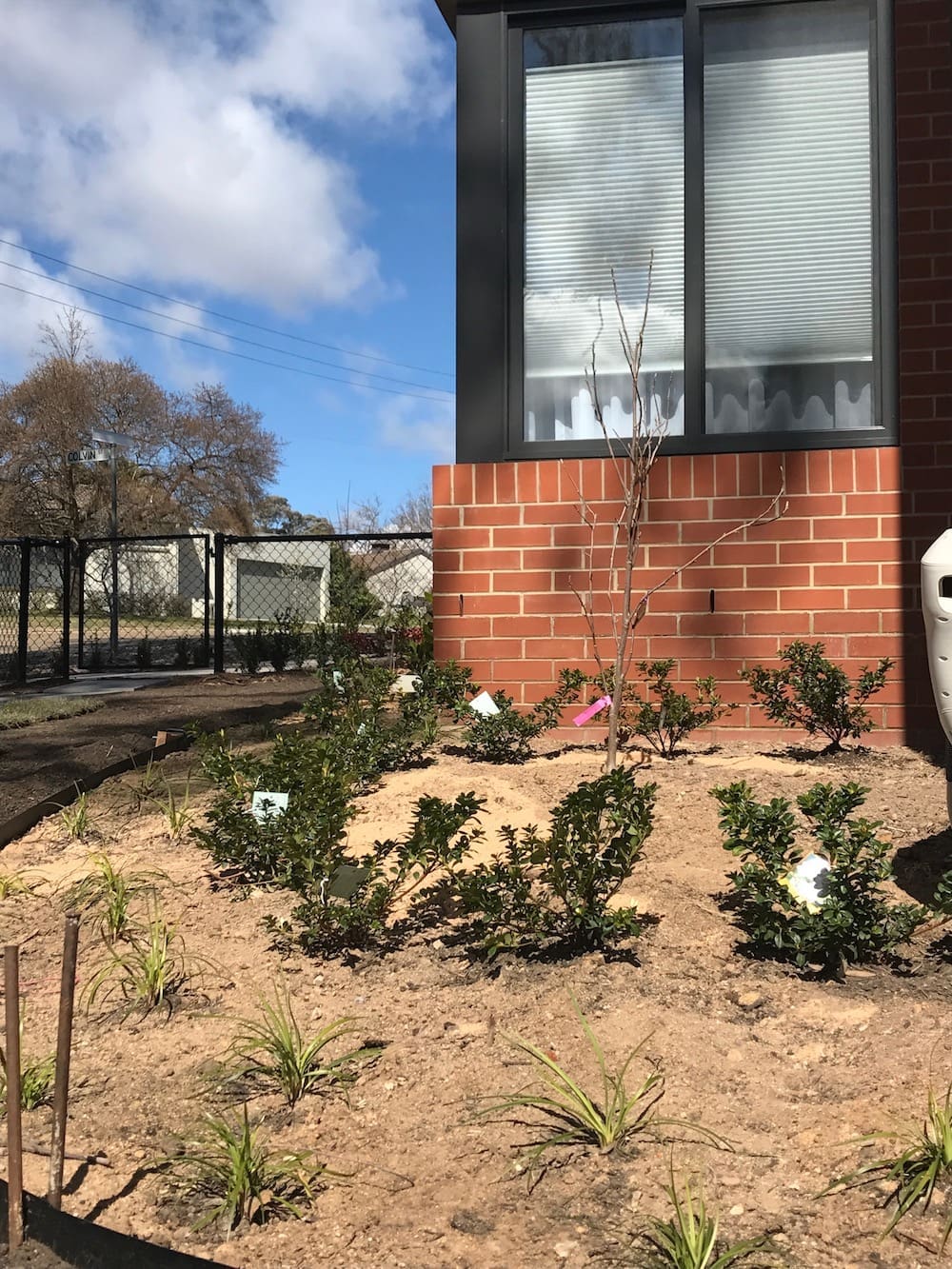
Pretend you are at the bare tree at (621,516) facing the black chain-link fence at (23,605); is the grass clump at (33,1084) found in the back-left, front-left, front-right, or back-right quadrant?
back-left

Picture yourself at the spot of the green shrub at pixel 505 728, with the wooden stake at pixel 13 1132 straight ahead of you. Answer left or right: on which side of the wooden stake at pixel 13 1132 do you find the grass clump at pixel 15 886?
right

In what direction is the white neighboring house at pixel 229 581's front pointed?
toward the camera

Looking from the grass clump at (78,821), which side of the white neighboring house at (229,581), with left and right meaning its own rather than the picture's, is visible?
front

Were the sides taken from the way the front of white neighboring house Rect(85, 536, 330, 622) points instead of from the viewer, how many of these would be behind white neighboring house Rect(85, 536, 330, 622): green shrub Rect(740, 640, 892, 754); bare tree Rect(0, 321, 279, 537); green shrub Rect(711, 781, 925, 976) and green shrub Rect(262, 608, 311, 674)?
1

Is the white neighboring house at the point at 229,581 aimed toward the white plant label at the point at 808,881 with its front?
yes

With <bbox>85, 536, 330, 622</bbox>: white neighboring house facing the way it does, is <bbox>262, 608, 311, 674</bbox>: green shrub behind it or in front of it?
in front

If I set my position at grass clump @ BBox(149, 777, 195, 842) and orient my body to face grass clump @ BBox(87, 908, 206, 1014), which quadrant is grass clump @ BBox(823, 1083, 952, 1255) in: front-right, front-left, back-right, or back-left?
front-left

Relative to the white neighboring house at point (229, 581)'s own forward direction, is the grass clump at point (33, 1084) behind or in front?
in front

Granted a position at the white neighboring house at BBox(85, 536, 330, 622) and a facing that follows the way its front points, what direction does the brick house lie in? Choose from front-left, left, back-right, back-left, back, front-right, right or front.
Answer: front

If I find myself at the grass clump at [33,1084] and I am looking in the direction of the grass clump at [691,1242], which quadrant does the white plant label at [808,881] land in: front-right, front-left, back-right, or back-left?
front-left

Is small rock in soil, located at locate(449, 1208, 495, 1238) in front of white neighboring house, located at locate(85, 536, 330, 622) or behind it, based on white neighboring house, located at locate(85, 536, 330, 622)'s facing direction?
in front

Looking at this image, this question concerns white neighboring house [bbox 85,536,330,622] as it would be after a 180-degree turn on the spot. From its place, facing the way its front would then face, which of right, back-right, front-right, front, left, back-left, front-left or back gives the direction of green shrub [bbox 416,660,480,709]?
back

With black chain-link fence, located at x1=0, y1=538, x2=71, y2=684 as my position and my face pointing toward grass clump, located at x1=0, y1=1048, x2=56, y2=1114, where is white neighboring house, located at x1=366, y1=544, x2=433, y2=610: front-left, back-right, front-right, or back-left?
back-left

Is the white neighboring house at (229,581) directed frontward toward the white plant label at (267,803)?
yes

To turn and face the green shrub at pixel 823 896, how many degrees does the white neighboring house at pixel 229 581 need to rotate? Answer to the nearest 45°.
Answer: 0° — it already faces it

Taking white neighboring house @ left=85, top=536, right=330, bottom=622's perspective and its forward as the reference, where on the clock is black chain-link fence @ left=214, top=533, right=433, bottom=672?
The black chain-link fence is roughly at 12 o'clock from the white neighboring house.

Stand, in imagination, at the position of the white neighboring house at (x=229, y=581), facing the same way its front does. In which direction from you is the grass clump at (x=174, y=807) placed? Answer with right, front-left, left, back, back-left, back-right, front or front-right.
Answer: front

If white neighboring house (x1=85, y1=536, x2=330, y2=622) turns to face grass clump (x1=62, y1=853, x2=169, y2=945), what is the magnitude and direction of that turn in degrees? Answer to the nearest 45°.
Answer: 0° — it already faces it

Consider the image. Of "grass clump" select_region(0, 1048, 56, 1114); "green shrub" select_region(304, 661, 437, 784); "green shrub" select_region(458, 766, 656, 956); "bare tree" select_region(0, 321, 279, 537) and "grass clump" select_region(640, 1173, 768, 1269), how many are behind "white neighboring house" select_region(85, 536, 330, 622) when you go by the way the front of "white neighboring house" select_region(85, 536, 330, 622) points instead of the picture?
1

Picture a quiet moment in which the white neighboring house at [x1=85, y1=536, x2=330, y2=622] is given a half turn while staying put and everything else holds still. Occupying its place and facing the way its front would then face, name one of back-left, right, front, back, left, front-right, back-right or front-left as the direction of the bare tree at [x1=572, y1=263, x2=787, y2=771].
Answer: back
